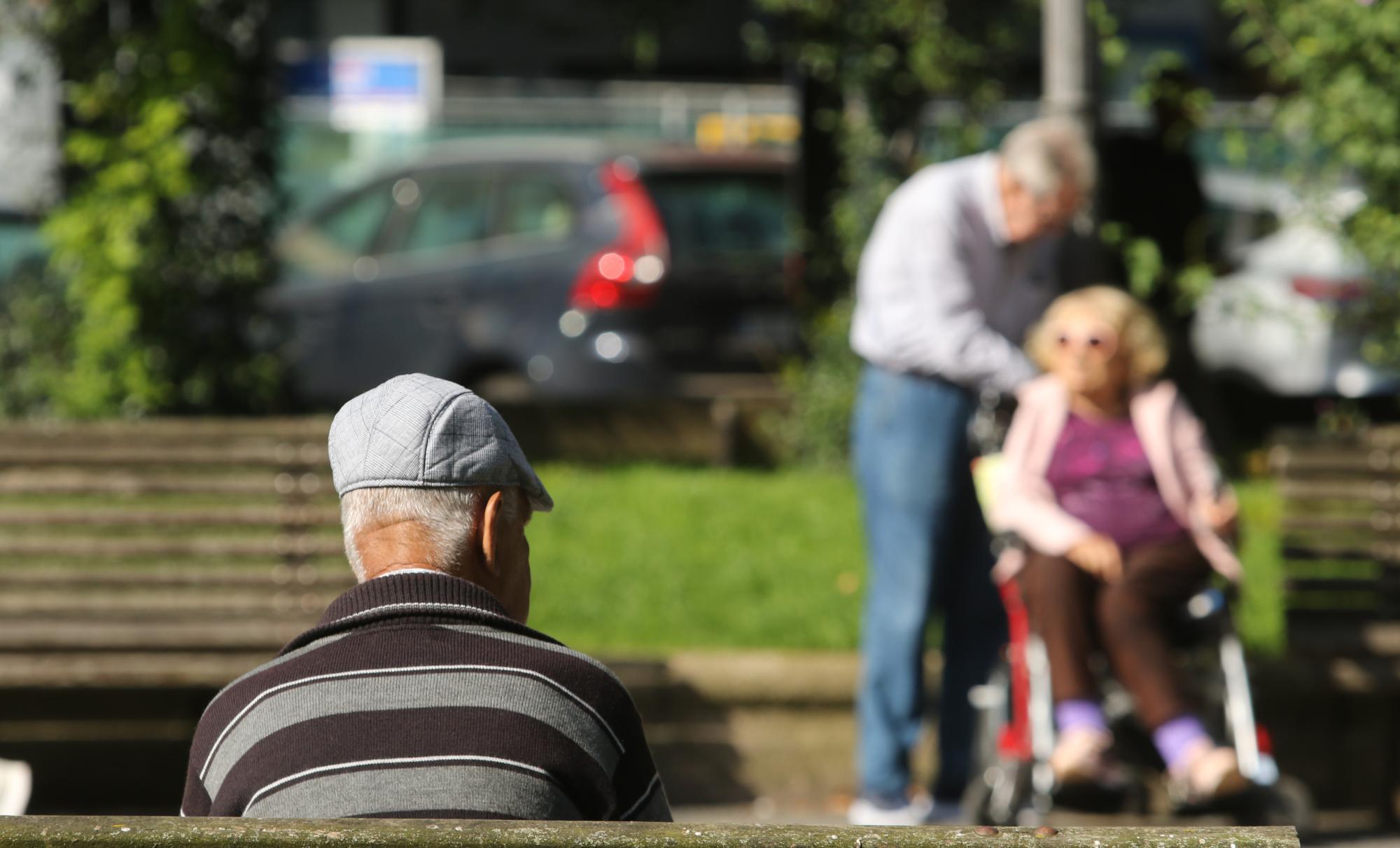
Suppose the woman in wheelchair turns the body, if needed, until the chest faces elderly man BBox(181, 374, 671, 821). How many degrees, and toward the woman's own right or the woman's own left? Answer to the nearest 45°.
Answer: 0° — they already face them

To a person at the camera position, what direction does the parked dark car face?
facing away from the viewer and to the left of the viewer

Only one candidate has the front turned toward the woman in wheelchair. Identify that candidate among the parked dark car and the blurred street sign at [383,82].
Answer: the blurred street sign

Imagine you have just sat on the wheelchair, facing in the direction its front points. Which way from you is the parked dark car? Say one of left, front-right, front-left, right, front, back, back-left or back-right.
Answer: back-right

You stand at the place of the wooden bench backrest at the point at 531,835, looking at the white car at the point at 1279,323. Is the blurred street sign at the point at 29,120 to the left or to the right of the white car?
left

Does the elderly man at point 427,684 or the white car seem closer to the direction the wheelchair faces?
the elderly man

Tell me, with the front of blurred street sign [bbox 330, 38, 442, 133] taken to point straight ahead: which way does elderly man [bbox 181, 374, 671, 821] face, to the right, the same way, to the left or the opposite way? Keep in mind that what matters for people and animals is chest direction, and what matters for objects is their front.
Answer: the opposite way

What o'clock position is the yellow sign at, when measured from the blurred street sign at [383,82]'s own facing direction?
The yellow sign is roughly at 9 o'clock from the blurred street sign.

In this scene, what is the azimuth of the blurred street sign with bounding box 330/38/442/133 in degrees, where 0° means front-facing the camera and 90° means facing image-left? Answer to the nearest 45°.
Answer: approximately 0°

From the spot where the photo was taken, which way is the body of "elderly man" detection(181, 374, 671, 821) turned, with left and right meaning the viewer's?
facing away from the viewer

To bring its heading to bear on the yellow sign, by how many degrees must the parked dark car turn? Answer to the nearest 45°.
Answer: approximately 45° to its right
